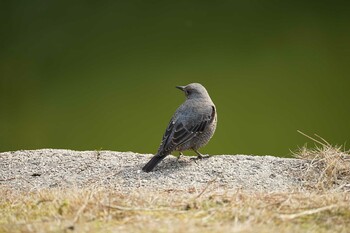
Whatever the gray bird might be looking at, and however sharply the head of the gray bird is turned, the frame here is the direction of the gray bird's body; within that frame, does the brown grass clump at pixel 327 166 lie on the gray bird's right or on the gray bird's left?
on the gray bird's right

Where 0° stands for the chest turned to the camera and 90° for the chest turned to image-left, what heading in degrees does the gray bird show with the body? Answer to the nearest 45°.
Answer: approximately 225°

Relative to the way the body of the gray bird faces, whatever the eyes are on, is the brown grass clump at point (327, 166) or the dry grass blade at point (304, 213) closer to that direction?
the brown grass clump

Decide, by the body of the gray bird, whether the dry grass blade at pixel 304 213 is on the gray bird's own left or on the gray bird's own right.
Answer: on the gray bird's own right
